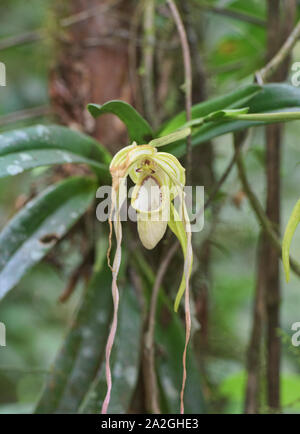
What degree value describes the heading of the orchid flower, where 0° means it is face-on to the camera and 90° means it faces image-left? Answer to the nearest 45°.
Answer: approximately 0°
